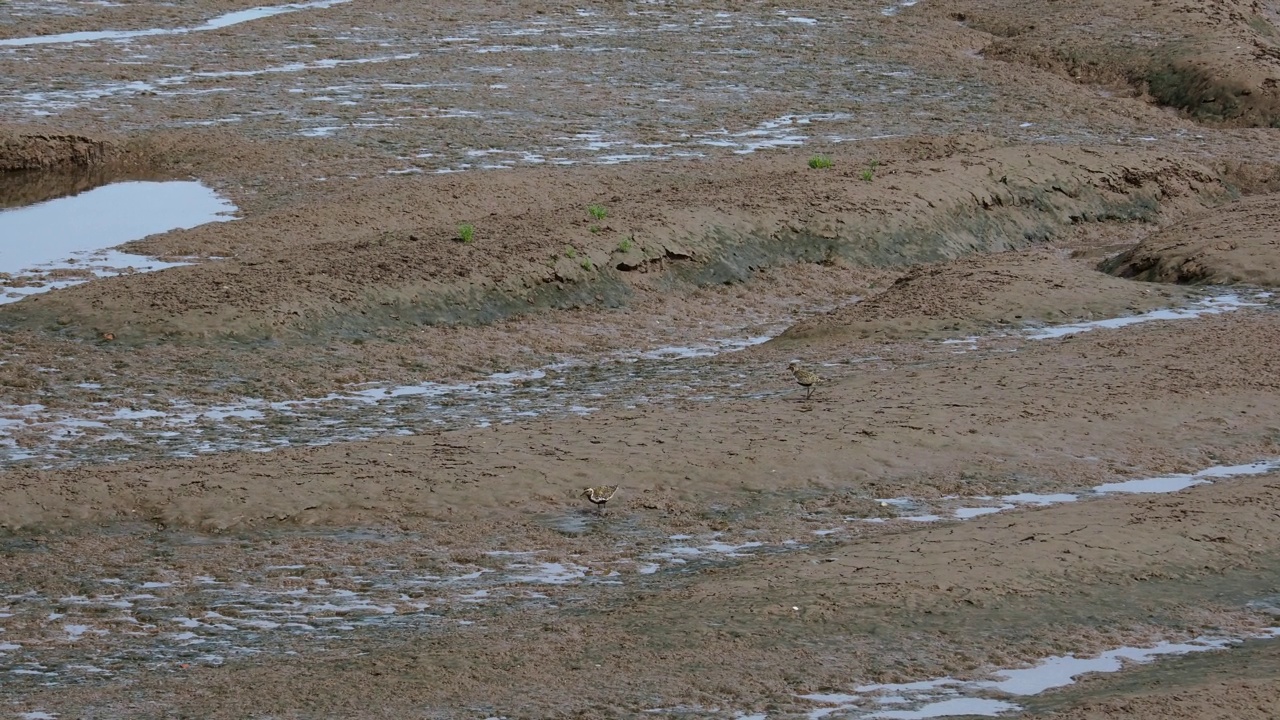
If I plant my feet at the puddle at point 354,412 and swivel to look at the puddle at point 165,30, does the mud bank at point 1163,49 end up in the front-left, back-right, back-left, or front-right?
front-right

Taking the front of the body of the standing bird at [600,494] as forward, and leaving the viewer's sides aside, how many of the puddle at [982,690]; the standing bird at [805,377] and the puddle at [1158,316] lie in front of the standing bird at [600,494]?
0

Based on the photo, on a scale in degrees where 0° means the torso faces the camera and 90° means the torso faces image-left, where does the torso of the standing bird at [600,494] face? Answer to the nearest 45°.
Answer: approximately 90°

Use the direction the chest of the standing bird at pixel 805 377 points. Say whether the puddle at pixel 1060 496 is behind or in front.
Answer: behind

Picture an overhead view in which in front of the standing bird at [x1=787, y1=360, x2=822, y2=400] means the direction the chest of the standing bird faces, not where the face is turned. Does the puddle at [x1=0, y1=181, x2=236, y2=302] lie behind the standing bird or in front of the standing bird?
in front

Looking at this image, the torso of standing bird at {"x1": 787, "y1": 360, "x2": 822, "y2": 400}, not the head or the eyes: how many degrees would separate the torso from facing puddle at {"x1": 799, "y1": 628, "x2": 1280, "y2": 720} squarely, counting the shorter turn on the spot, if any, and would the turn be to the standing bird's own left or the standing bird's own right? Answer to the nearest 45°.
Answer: approximately 90° to the standing bird's own left

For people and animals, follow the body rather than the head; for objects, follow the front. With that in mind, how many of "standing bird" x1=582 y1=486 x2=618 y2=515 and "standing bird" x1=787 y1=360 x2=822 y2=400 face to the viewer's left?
2

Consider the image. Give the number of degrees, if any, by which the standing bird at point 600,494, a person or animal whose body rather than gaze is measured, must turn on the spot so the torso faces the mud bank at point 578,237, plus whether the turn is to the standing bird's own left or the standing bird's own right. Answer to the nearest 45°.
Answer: approximately 90° to the standing bird's own right

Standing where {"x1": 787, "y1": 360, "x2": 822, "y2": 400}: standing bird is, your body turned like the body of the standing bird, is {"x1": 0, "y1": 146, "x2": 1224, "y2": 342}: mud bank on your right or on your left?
on your right

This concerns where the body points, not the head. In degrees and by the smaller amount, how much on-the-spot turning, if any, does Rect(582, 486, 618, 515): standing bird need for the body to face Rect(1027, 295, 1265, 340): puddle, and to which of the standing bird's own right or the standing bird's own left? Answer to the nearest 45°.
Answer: approximately 135° to the standing bird's own right

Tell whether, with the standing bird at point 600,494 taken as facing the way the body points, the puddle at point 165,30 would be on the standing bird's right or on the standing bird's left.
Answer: on the standing bird's right

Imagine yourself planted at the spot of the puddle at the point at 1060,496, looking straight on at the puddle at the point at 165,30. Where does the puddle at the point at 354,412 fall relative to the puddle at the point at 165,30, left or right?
left

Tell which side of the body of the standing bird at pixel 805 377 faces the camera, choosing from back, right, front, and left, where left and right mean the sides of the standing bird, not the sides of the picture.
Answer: left

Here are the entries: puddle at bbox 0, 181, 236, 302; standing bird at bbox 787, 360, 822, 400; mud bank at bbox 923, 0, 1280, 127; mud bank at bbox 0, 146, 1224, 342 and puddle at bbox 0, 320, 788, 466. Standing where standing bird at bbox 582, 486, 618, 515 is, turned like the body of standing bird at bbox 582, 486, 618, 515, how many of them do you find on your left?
0

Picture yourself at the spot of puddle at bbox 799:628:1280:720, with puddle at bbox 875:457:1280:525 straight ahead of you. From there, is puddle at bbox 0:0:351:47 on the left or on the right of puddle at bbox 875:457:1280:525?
left

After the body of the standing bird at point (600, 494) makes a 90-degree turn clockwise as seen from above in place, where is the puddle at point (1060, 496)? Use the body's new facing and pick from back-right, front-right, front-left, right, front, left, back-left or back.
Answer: right

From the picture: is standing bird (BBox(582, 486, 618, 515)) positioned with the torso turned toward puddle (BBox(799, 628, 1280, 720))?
no

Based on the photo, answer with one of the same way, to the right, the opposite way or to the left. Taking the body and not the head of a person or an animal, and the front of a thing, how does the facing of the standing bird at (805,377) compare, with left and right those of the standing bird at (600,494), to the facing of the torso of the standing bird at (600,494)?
the same way
